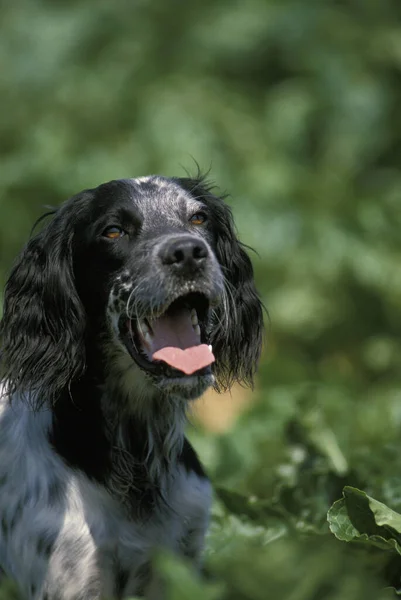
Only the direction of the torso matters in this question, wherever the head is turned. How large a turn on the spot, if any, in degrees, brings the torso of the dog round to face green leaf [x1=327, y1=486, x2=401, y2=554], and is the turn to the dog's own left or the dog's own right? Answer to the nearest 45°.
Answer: approximately 45° to the dog's own left

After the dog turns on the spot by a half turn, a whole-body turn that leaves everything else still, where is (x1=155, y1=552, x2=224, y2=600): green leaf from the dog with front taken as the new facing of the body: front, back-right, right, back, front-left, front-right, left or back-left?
back-left

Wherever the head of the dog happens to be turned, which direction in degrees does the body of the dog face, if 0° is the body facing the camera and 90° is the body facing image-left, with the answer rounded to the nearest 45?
approximately 315°
